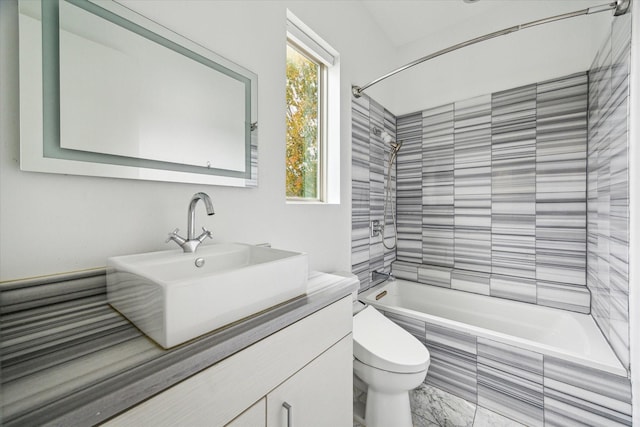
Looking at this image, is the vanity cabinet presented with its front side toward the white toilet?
no

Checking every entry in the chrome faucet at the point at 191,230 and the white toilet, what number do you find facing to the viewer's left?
0

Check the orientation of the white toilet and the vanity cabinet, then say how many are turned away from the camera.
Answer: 0

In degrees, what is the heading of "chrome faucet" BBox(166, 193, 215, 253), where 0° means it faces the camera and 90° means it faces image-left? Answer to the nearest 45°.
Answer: approximately 315°

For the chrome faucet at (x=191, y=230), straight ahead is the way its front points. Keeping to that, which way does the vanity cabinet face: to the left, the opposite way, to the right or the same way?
the same way

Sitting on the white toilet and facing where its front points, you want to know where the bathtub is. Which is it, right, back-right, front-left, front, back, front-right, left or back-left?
left

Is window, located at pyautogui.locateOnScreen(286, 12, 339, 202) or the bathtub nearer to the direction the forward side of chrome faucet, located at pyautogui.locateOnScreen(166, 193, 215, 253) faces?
the bathtub

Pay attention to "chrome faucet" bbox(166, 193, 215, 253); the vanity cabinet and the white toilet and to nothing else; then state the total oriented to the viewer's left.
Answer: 0

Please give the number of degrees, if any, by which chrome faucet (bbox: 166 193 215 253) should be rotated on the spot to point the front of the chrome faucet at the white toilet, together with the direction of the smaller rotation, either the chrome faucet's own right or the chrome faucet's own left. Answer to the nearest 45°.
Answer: approximately 45° to the chrome faucet's own left

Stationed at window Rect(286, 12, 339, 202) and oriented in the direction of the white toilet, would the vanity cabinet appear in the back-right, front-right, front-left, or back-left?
front-right

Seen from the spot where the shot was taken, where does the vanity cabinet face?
facing the viewer and to the right of the viewer

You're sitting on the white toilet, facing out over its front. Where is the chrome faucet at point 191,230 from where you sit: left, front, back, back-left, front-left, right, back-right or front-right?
right

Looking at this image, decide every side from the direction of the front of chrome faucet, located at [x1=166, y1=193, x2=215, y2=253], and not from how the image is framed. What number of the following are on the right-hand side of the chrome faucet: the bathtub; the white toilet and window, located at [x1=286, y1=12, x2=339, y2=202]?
0
